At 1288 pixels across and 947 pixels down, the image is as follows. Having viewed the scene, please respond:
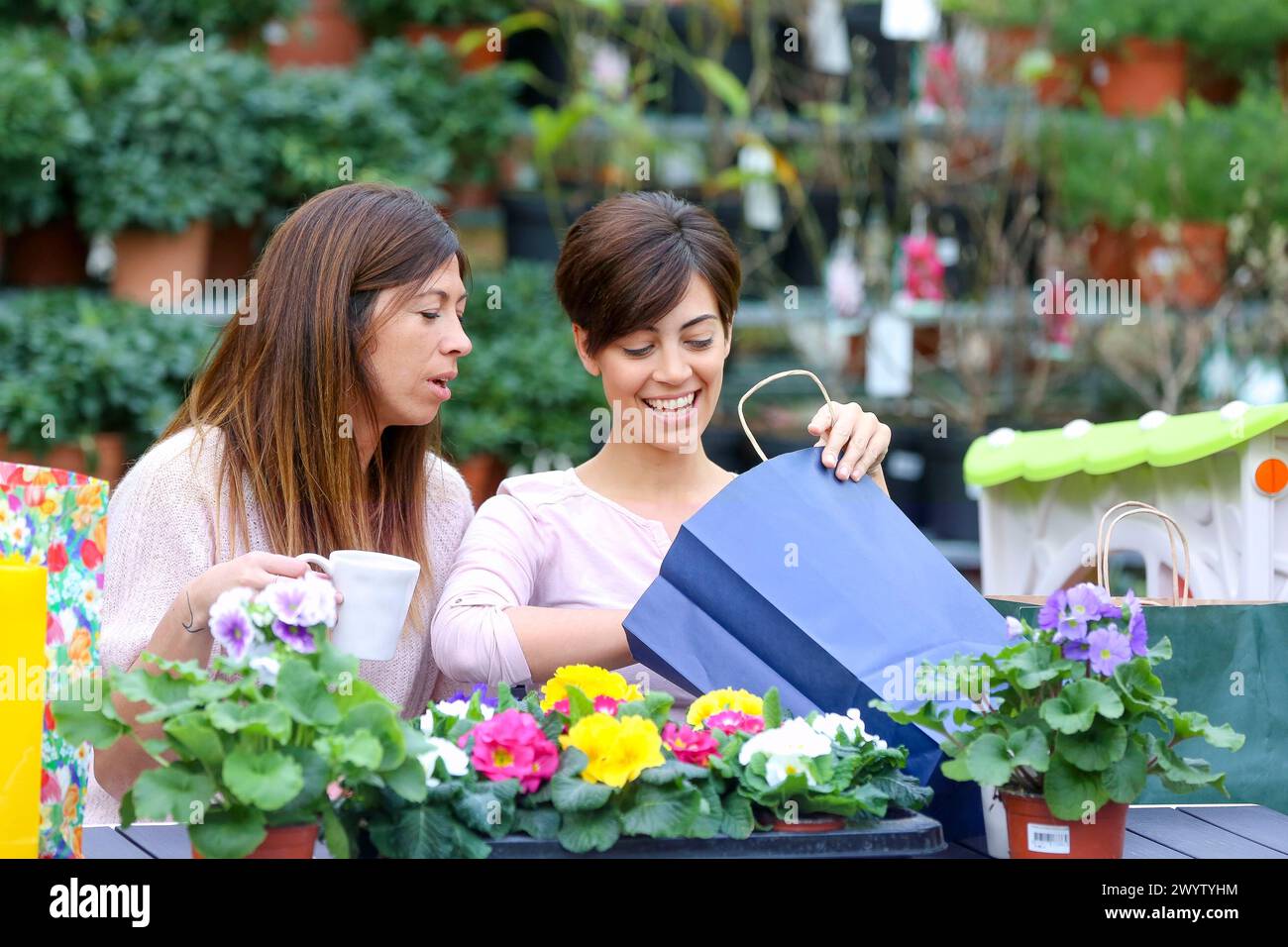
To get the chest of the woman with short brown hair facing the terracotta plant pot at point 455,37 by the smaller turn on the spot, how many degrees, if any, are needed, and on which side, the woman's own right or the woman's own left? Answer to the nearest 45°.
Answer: approximately 180°

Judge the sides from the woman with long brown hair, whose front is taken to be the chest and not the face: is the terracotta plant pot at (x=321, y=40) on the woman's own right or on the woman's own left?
on the woman's own left

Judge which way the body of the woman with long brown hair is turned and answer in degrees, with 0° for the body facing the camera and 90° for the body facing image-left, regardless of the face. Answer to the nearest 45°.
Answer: approximately 315°

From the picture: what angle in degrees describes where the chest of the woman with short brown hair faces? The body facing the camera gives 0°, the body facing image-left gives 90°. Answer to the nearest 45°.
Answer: approximately 0°

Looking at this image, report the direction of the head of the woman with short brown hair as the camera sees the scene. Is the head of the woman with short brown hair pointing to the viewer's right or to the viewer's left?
to the viewer's right

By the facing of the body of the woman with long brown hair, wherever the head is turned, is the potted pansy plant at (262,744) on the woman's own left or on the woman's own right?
on the woman's own right

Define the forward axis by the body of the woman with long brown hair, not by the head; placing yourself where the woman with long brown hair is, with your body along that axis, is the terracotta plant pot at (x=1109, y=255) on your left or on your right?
on your left

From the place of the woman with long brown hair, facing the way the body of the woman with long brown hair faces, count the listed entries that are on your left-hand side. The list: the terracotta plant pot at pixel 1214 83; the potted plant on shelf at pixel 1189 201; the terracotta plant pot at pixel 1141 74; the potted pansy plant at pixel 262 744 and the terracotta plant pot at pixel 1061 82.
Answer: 4

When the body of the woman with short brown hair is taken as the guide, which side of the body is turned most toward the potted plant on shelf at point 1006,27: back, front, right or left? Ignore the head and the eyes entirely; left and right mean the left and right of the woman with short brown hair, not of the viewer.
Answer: back

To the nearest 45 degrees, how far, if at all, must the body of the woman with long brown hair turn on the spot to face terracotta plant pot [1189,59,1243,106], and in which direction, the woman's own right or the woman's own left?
approximately 90° to the woman's own left

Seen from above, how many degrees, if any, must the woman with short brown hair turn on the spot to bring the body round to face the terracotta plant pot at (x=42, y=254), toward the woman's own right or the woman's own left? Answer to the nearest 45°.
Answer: approximately 135° to the woman's own right

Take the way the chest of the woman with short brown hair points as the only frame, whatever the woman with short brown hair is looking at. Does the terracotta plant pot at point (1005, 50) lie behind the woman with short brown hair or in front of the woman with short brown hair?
behind
